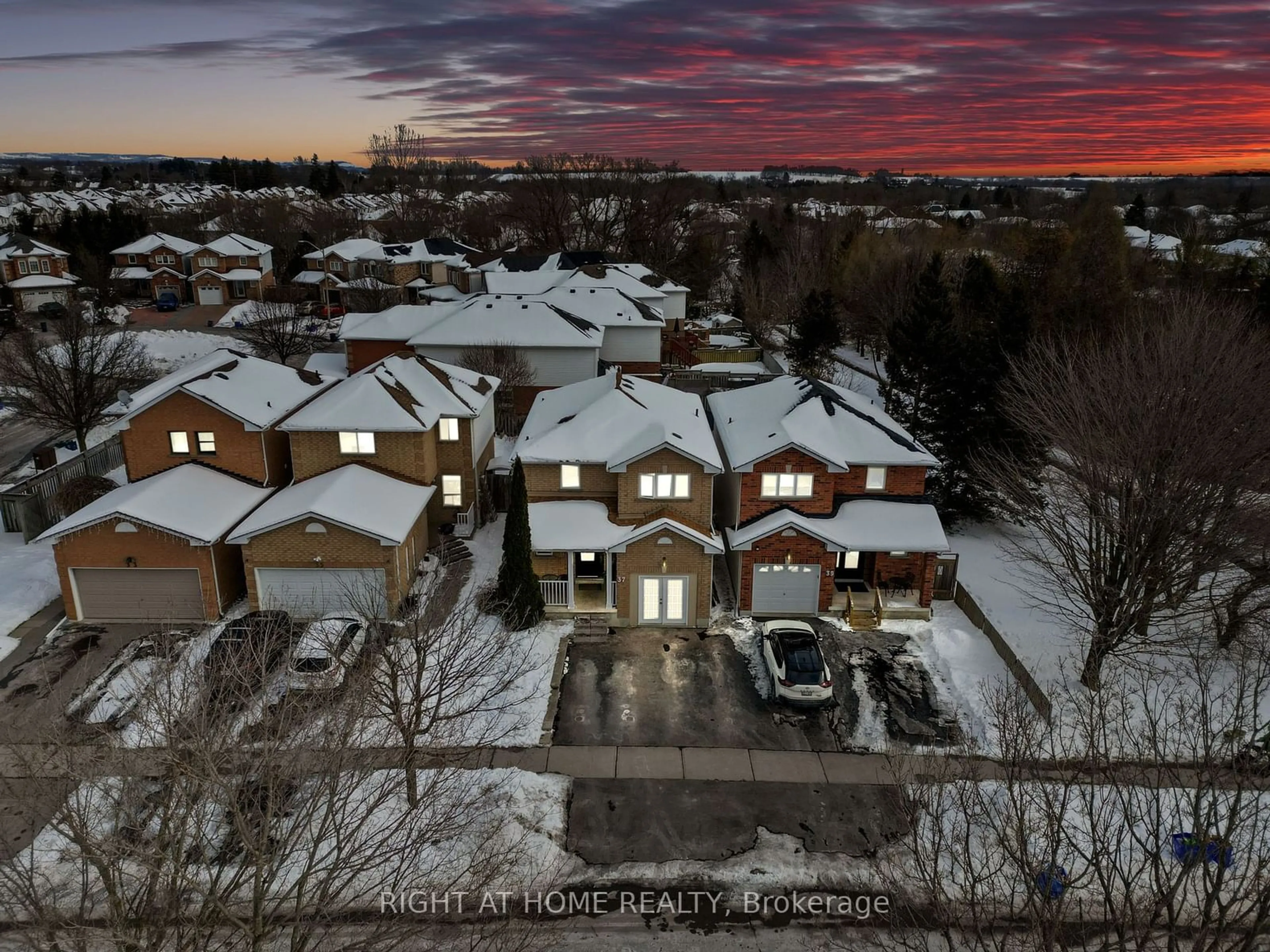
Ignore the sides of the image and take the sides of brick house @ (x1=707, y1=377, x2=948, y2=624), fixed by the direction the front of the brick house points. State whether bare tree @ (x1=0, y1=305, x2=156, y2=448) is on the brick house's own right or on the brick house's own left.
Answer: on the brick house's own right

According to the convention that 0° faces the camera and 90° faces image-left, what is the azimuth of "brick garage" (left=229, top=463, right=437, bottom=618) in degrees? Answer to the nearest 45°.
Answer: approximately 0°

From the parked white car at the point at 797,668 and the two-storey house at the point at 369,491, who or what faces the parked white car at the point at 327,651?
the two-storey house

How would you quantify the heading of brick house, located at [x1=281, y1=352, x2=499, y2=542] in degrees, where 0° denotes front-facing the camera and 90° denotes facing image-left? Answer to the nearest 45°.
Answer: approximately 0°

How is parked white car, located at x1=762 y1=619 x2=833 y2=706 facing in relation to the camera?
away from the camera

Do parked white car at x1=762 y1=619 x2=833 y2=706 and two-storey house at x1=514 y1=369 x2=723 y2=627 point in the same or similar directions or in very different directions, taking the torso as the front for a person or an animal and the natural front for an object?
very different directions

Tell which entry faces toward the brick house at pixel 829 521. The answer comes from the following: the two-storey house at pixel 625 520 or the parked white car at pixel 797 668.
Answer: the parked white car

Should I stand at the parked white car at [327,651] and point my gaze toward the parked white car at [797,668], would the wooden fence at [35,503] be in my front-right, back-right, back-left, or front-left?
back-left

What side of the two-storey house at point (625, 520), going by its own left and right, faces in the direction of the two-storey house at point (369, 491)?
right
